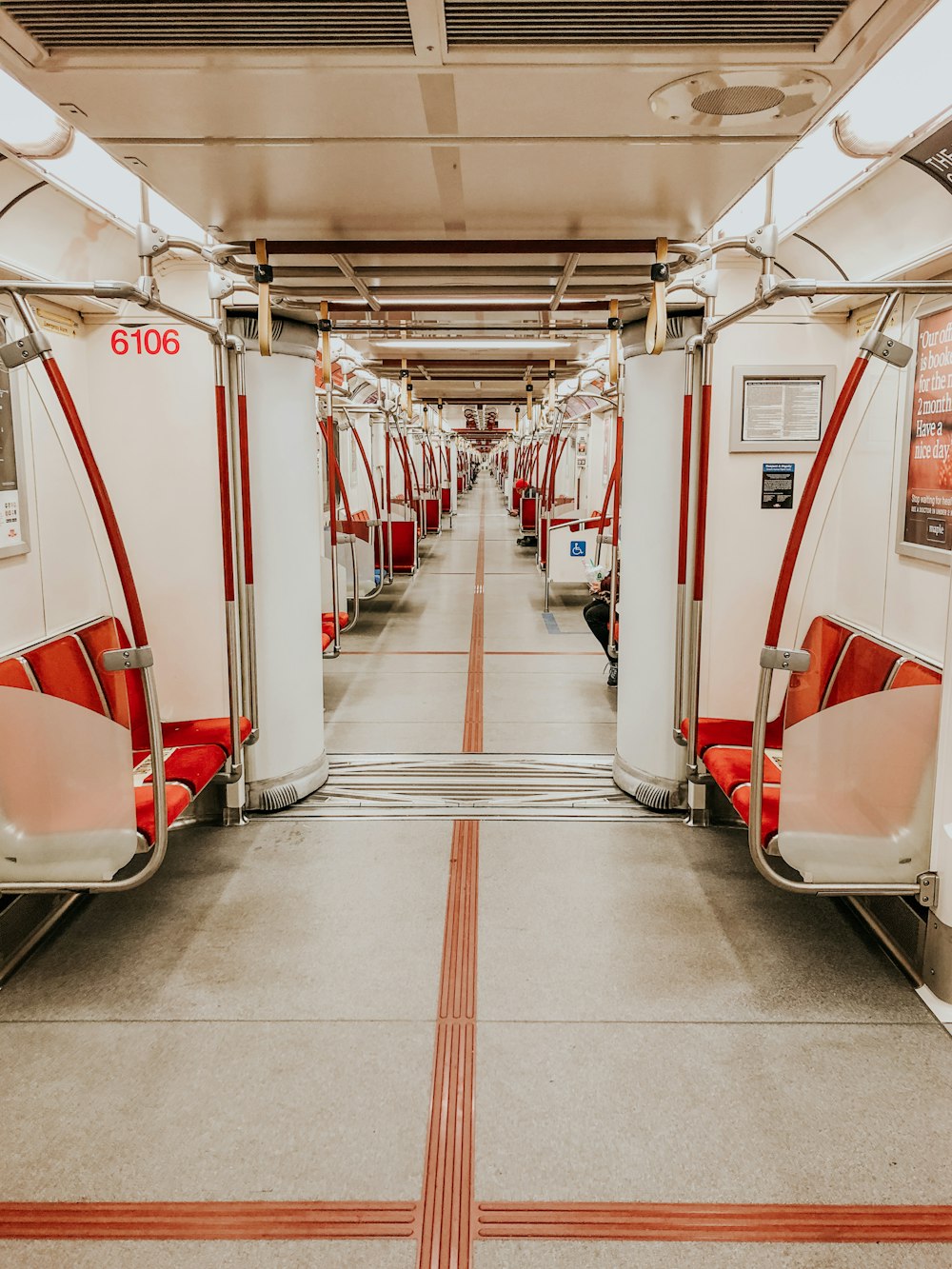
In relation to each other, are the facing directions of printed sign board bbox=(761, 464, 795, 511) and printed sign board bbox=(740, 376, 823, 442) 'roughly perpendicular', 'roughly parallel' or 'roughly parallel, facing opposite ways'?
roughly parallel

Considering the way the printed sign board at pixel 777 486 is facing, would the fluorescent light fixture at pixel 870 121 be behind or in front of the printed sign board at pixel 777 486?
in front

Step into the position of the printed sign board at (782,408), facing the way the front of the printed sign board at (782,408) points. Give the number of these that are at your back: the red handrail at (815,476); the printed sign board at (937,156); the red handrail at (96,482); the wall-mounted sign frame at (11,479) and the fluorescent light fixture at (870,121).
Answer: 0

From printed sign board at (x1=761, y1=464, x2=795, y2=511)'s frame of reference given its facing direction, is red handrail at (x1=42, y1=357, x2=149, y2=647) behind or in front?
in front
